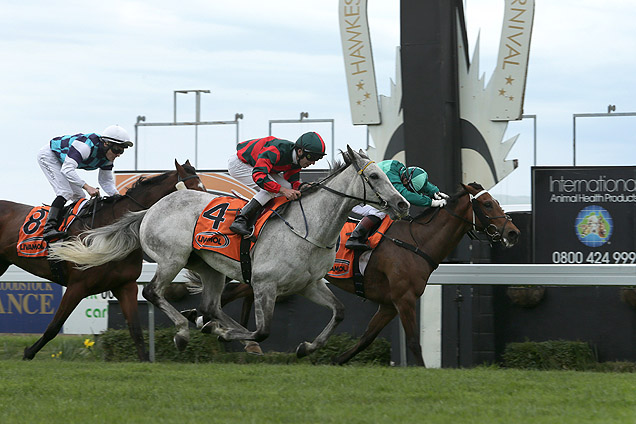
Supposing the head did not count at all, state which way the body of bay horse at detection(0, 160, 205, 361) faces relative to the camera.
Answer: to the viewer's right

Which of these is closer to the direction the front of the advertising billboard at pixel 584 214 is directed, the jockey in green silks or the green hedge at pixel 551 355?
the green hedge

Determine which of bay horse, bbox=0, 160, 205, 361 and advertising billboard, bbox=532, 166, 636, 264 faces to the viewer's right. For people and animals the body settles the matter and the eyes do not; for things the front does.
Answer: the bay horse

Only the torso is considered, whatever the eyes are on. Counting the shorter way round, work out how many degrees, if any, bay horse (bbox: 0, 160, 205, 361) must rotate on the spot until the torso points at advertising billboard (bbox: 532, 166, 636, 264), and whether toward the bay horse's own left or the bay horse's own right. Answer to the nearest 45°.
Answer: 0° — it already faces it

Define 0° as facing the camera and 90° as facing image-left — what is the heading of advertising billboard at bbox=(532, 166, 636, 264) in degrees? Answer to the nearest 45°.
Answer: approximately 0°

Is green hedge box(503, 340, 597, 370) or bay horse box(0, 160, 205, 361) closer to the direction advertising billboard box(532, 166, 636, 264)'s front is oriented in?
the green hedge

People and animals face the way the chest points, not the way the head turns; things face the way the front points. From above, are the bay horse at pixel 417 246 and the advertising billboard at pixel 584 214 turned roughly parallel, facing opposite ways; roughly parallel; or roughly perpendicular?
roughly perpendicular

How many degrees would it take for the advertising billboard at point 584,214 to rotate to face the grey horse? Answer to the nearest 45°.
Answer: approximately 45° to its right

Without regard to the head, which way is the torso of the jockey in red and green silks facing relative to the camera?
to the viewer's right

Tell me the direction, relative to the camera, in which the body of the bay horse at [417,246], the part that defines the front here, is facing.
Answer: to the viewer's right

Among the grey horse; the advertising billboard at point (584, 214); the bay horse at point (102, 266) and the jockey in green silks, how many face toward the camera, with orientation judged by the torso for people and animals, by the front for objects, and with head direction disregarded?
1

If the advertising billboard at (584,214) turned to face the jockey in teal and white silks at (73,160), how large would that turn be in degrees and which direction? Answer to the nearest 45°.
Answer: approximately 45° to its right

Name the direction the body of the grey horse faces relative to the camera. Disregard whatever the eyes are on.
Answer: to the viewer's right

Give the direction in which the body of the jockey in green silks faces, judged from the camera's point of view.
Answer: to the viewer's right

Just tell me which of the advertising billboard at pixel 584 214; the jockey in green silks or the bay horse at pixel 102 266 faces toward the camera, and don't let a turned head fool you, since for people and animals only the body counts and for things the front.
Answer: the advertising billboard
